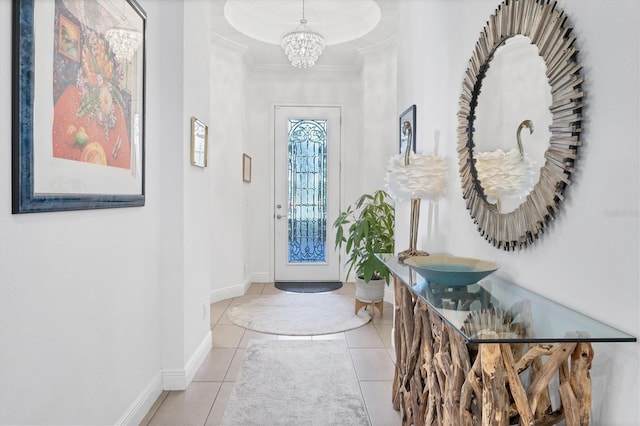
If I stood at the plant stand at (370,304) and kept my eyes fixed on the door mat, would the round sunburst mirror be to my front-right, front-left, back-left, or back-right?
back-left

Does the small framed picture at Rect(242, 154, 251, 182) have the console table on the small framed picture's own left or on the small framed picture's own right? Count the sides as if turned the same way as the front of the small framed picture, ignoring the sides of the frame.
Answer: on the small framed picture's own right

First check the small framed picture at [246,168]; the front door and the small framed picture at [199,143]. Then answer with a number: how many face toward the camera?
1

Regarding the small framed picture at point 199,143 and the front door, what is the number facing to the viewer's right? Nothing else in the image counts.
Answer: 1

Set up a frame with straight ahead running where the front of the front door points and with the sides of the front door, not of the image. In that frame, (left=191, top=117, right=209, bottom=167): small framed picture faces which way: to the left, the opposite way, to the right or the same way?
to the left

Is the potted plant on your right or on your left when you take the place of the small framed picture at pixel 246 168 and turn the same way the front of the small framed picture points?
on your right

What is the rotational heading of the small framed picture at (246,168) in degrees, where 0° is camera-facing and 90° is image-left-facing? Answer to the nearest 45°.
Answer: approximately 270°

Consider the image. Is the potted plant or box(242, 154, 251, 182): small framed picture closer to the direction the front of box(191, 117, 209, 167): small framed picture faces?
the potted plant

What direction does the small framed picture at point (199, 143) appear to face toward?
to the viewer's right

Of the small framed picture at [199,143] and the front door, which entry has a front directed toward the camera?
the front door

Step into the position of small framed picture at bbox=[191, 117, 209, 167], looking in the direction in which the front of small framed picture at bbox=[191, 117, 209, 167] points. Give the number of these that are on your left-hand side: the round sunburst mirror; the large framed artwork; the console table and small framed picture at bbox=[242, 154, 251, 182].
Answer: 1

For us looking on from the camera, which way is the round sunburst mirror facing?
facing the viewer and to the left of the viewer

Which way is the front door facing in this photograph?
toward the camera

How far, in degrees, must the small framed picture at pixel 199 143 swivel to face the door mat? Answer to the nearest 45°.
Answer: approximately 45° to its left
